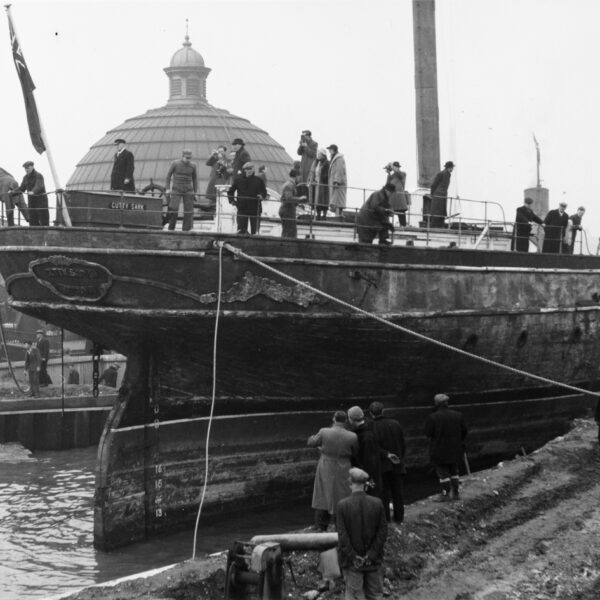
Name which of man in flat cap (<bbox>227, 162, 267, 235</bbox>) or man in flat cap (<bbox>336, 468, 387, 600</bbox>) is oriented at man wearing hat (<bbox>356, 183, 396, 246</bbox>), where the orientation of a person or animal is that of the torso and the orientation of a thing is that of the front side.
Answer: man in flat cap (<bbox>336, 468, 387, 600</bbox>)

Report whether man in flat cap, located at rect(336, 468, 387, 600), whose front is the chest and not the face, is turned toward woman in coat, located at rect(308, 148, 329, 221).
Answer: yes

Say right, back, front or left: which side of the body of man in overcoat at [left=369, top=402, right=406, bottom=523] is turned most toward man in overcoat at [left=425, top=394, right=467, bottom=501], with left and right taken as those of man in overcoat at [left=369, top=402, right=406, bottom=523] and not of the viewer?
right

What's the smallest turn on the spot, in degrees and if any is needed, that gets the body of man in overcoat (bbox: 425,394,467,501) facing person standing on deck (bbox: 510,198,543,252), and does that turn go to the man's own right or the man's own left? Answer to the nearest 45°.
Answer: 0° — they already face them

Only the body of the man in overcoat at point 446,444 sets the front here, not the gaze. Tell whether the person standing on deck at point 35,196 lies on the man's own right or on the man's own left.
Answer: on the man's own left

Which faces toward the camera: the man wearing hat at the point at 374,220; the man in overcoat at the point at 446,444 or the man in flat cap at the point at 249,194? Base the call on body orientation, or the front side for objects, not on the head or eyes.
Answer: the man in flat cap

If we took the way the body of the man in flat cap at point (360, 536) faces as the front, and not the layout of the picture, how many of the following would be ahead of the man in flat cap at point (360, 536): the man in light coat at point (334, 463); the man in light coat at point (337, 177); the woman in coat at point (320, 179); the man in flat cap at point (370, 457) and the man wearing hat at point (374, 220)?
5

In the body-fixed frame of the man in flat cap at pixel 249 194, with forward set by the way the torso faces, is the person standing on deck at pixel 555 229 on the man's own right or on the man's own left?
on the man's own left

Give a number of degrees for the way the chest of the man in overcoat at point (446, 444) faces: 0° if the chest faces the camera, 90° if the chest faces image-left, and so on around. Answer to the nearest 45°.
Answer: approximately 180°

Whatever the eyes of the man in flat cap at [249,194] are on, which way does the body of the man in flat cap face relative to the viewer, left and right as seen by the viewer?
facing the viewer

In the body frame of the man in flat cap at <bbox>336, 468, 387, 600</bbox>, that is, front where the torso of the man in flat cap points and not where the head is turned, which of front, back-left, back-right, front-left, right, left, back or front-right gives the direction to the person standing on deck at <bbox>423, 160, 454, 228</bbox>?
front

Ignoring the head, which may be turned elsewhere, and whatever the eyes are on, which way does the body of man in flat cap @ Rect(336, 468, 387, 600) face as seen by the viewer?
away from the camera

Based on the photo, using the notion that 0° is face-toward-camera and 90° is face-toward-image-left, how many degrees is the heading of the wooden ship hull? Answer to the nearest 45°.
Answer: approximately 225°

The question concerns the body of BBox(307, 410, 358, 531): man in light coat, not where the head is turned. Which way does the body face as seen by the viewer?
away from the camera

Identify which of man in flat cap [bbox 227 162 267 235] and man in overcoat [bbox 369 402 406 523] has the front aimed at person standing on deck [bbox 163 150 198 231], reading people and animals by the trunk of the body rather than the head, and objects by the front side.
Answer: the man in overcoat

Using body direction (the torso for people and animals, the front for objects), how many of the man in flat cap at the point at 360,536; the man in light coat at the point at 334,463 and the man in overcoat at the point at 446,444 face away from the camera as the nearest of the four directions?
3

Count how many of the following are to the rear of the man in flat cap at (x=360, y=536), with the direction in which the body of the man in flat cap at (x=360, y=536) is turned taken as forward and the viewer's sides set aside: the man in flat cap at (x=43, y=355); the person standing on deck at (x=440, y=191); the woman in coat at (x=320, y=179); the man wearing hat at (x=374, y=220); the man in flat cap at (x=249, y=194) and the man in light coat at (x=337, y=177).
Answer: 0
